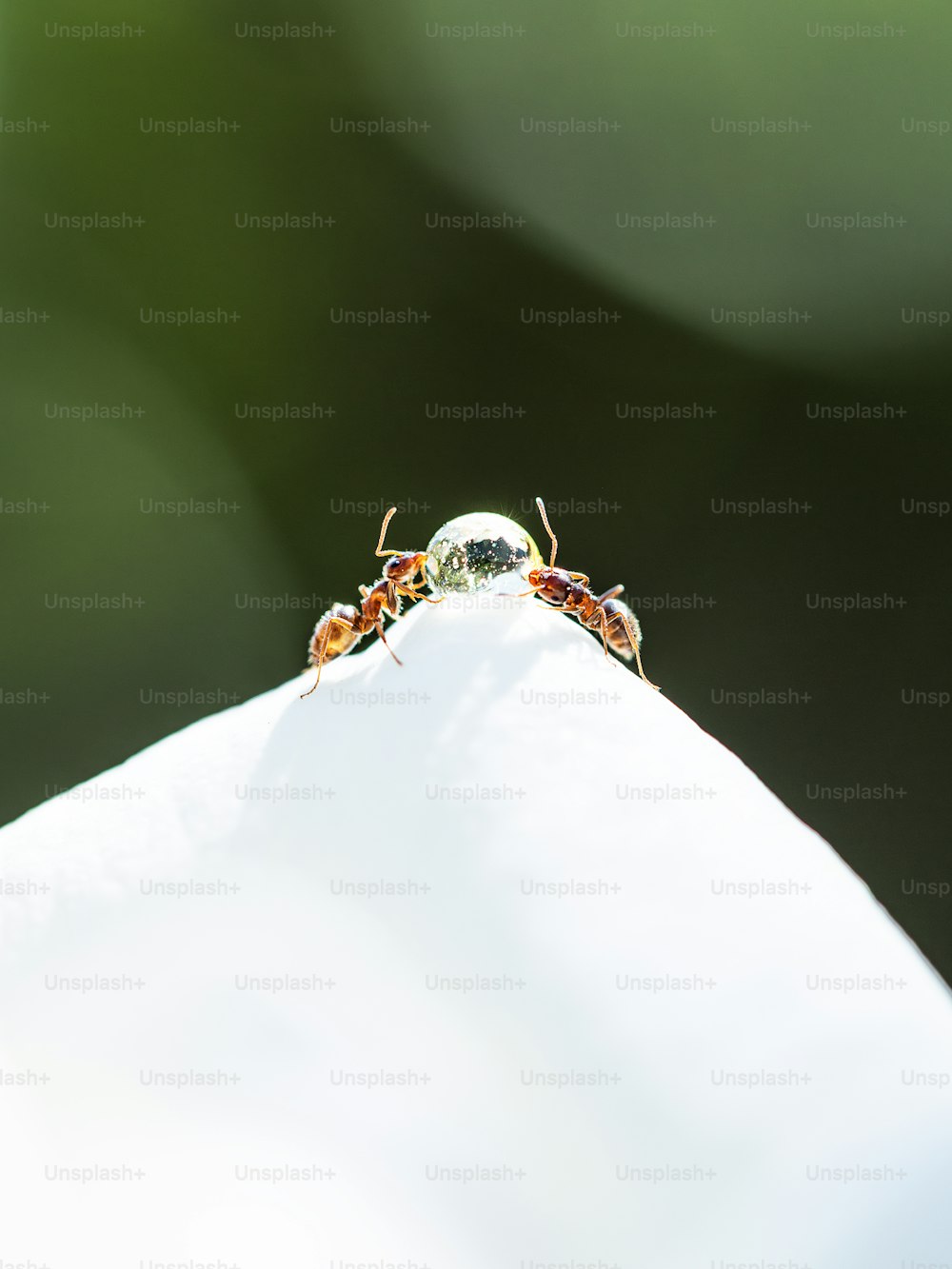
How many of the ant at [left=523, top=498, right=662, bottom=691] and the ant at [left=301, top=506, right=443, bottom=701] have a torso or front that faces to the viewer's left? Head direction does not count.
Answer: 1

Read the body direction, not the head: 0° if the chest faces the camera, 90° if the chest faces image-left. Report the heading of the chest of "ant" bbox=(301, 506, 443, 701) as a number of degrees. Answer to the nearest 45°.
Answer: approximately 270°

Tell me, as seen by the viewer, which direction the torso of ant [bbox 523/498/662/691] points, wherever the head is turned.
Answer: to the viewer's left

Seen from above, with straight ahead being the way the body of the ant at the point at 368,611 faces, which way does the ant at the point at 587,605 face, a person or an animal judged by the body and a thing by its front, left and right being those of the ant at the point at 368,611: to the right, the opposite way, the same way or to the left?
the opposite way
